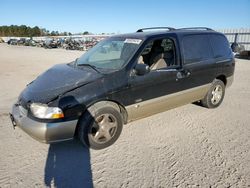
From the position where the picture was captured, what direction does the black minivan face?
facing the viewer and to the left of the viewer
